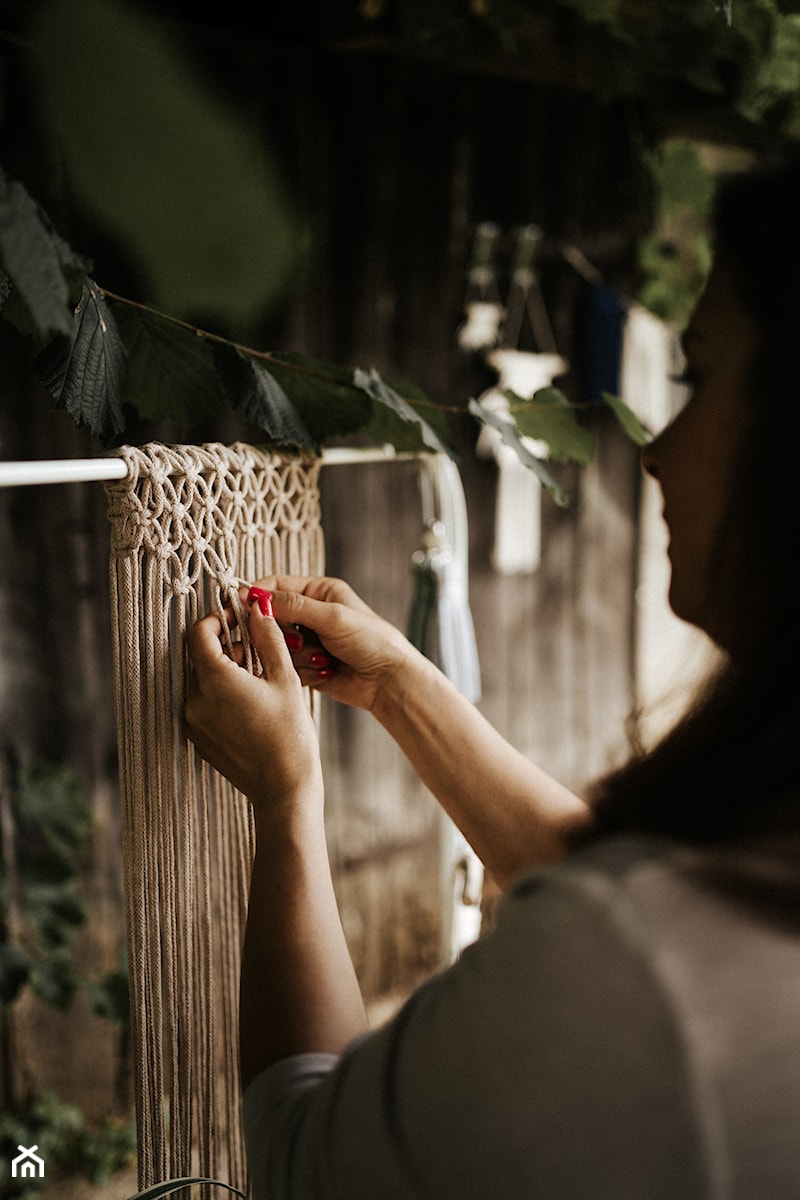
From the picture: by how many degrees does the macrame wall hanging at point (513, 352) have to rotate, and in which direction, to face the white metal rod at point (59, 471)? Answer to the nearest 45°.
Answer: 0° — it already faces it

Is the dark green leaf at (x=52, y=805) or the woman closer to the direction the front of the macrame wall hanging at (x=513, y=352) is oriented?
the woman

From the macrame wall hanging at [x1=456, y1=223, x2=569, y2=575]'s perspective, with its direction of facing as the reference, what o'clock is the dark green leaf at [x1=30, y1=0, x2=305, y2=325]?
The dark green leaf is roughly at 12 o'clock from the macrame wall hanging.

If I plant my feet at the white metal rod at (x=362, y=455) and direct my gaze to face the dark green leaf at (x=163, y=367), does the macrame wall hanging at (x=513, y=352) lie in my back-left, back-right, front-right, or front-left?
back-right

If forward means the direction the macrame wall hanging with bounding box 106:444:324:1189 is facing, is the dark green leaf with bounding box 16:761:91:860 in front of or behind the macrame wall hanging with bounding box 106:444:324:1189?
behind

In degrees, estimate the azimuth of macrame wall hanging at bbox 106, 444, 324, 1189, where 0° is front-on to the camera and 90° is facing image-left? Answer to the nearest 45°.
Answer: approximately 315°

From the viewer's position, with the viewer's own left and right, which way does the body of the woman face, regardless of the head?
facing away from the viewer and to the left of the viewer

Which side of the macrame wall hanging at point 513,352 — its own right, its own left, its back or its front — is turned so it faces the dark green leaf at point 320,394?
front
